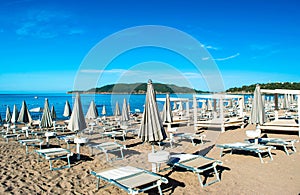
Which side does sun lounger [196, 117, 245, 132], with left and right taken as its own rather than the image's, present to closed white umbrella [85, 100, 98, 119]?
front

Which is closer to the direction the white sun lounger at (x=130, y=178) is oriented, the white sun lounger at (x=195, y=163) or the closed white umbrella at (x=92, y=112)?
the closed white umbrella

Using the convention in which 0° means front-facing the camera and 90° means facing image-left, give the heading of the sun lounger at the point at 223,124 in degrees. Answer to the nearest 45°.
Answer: approximately 90°

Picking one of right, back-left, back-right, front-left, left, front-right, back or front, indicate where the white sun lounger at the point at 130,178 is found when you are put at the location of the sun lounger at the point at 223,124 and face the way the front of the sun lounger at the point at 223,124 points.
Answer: left

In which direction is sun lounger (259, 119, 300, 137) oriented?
to the viewer's left

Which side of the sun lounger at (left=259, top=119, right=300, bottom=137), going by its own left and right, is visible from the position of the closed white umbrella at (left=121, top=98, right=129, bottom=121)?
front
